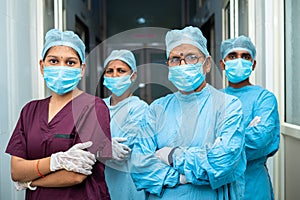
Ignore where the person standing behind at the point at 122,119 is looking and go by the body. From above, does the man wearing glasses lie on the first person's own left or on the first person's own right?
on the first person's own left

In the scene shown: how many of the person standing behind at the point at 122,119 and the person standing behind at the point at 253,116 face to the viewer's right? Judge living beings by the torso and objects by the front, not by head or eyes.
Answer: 0

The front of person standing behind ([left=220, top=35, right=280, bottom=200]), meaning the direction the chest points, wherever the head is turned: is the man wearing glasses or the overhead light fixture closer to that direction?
the man wearing glasses

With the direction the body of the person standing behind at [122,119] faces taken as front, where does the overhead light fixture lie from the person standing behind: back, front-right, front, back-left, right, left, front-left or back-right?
back-right

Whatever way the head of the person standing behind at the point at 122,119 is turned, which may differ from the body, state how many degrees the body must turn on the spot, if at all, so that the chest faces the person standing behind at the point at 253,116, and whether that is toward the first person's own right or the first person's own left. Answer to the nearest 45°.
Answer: approximately 135° to the first person's own left

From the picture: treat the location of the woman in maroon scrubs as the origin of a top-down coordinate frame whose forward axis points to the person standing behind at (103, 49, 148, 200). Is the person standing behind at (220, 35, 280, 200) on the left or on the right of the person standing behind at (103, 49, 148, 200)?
right
